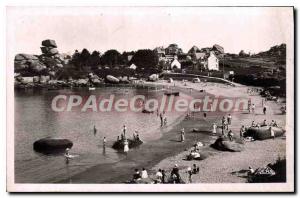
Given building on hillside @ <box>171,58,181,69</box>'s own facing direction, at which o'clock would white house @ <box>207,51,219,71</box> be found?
The white house is roughly at 9 o'clock from the building on hillside.

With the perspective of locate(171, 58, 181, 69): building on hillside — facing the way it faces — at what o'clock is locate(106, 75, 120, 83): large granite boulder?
The large granite boulder is roughly at 3 o'clock from the building on hillside.

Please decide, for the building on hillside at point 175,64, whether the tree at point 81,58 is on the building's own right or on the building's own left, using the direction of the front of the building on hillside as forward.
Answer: on the building's own right

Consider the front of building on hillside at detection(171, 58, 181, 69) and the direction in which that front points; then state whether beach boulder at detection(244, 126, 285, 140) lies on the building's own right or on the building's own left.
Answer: on the building's own left

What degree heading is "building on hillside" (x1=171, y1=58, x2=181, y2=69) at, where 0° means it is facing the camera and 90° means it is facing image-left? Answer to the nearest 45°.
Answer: approximately 0°
